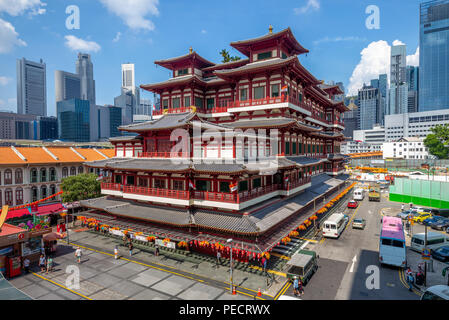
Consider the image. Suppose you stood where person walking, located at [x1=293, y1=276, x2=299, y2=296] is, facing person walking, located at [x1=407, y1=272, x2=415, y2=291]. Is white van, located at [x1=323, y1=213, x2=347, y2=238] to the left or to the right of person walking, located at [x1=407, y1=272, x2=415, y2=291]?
left

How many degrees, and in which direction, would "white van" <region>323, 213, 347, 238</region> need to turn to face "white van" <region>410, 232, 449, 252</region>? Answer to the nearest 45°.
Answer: approximately 45° to its right

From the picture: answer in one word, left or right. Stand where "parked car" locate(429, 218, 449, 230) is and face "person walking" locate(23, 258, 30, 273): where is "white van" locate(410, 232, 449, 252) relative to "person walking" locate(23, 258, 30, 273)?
left
